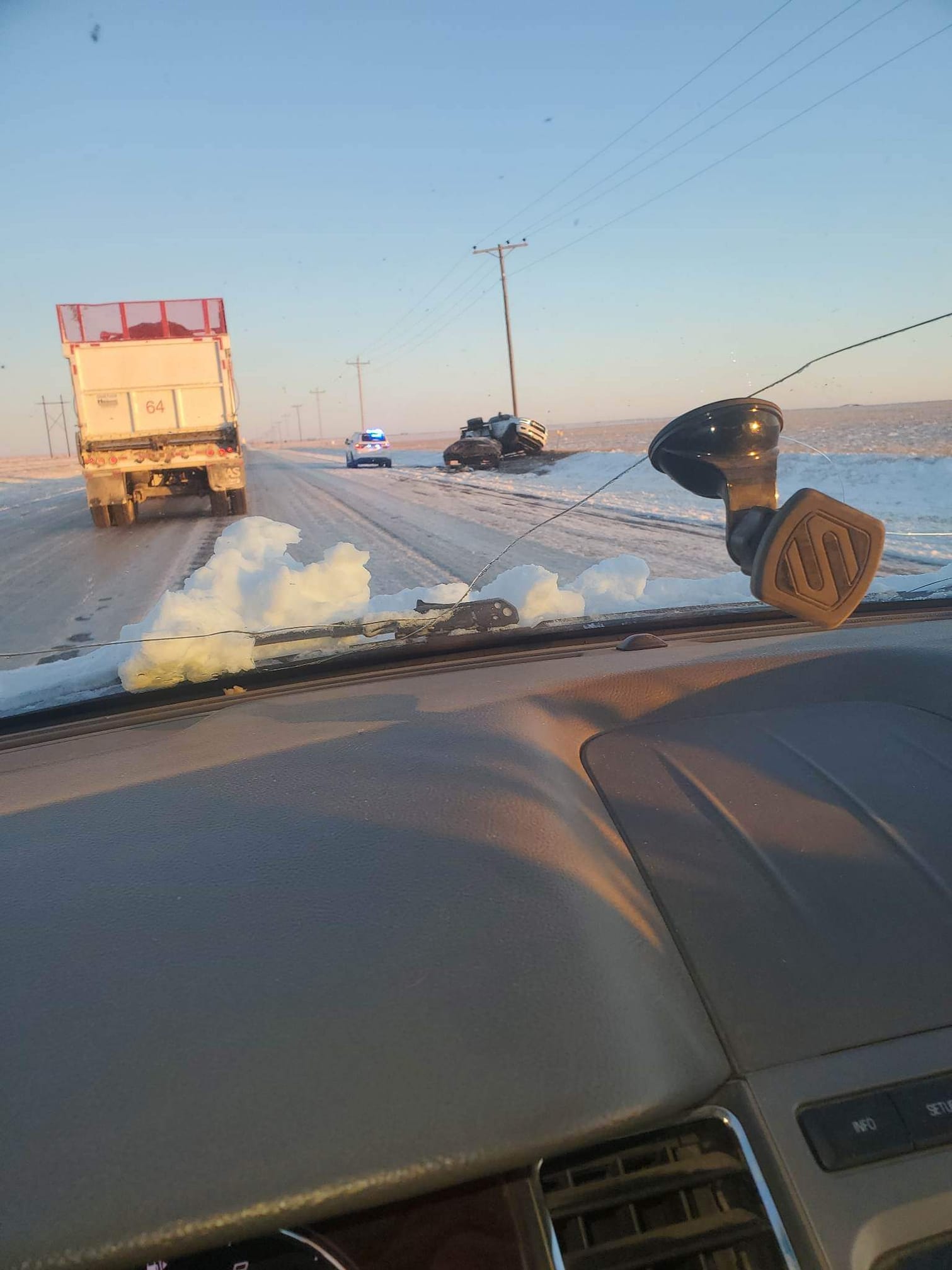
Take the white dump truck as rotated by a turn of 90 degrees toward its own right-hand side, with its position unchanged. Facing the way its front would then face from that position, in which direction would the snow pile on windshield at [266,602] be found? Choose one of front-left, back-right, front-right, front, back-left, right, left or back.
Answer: right

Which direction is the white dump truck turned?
away from the camera

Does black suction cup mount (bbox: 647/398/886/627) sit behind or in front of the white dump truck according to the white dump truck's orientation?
behind
